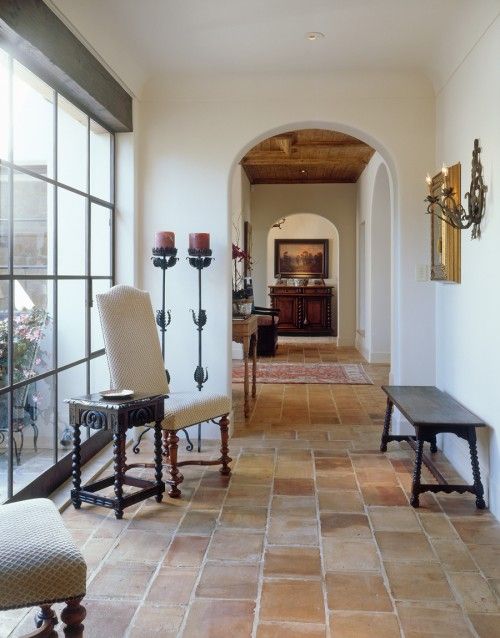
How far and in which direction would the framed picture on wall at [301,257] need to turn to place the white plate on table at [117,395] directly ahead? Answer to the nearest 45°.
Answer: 0° — it already faces it

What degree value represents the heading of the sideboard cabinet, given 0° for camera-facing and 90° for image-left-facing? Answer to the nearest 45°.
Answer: approximately 0°

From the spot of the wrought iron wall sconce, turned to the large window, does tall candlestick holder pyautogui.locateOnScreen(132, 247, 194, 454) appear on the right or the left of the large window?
right

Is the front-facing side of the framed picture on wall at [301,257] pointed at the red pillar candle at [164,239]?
yes

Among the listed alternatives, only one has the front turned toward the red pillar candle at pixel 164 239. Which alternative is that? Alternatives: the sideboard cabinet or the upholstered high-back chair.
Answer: the sideboard cabinet

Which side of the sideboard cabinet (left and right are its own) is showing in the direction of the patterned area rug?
front

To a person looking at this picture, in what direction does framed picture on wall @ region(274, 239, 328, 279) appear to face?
facing the viewer

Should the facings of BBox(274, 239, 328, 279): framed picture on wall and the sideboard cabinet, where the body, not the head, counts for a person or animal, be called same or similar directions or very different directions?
same or similar directions

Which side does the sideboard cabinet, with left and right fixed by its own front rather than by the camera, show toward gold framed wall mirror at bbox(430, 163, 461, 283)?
front

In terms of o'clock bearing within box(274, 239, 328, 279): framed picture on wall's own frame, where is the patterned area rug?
The patterned area rug is roughly at 12 o'clock from the framed picture on wall.

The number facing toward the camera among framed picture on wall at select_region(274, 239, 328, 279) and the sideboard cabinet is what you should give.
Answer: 2

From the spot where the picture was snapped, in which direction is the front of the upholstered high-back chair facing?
facing the viewer and to the right of the viewer

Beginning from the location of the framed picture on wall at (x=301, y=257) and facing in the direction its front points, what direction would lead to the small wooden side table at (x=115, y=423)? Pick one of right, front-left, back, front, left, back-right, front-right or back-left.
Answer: front

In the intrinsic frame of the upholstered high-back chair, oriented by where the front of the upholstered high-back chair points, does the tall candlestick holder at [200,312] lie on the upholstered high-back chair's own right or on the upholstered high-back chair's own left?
on the upholstered high-back chair's own left

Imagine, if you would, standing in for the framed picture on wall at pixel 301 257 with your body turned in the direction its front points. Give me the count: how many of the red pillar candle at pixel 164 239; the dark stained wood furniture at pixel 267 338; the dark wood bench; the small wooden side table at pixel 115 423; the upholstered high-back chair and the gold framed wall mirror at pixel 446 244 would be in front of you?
6
